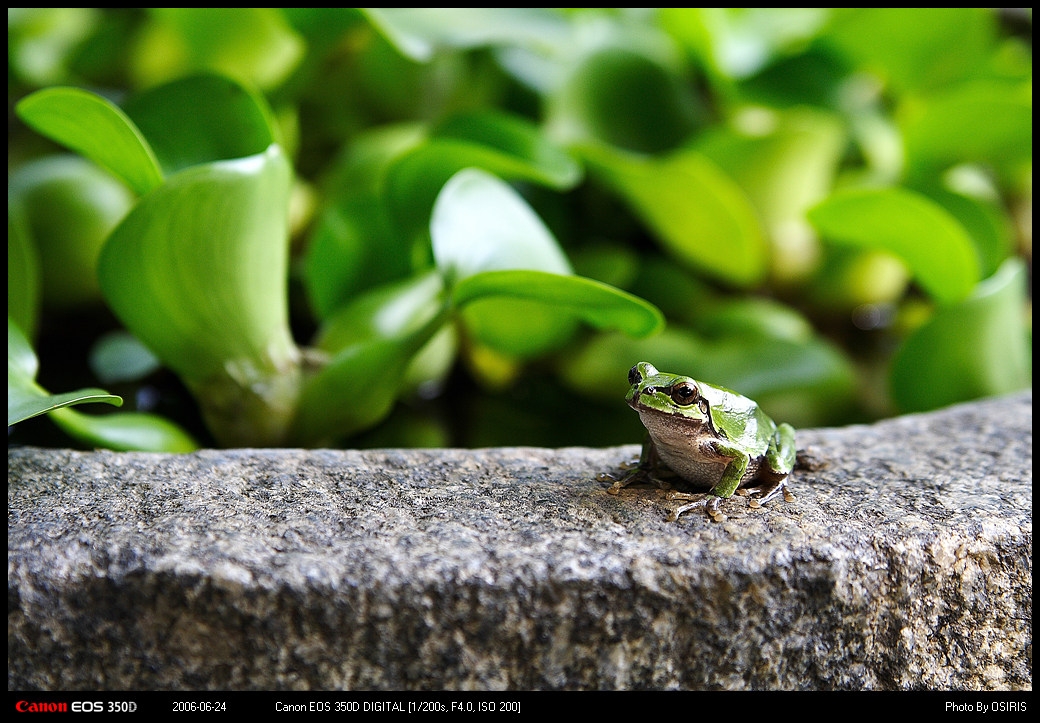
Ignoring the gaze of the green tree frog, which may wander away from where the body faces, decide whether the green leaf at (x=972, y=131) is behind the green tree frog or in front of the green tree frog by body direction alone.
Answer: behind

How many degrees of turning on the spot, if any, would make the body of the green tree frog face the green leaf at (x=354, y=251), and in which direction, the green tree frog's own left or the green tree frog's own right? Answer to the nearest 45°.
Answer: approximately 90° to the green tree frog's own right

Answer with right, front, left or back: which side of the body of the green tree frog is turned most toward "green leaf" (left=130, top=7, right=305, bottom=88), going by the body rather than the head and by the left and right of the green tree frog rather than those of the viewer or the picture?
right

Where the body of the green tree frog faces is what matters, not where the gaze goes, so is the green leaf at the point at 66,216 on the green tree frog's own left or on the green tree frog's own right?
on the green tree frog's own right

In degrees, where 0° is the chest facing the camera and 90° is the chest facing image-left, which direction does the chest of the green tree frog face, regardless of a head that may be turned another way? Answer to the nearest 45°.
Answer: approximately 45°

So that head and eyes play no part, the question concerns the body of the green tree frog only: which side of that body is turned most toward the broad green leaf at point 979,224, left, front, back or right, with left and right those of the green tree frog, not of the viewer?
back
